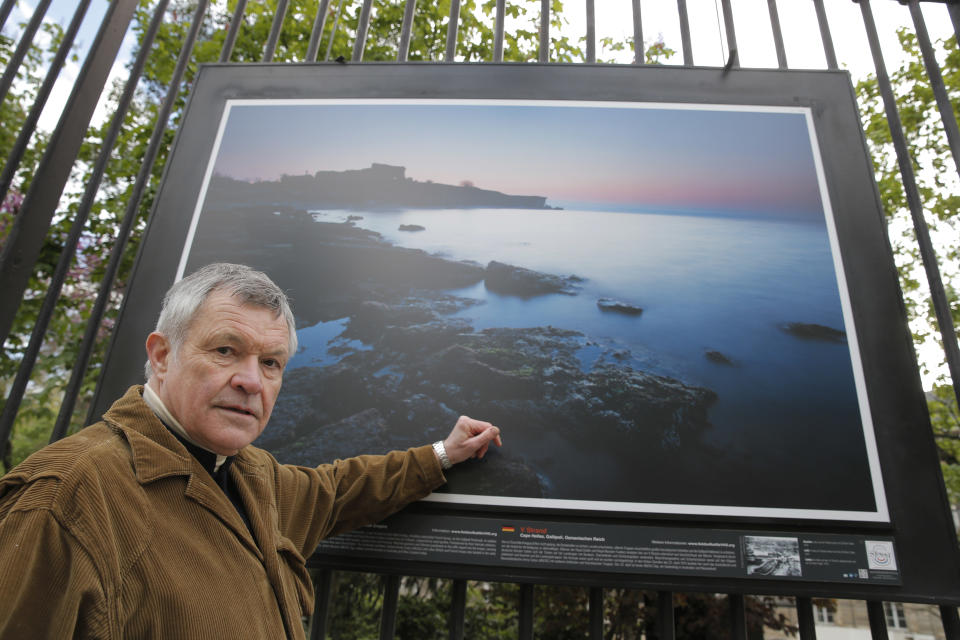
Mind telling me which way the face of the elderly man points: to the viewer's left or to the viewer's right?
to the viewer's right

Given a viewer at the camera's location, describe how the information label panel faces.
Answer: facing the viewer

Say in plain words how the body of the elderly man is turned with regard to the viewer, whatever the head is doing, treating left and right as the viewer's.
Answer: facing the viewer and to the right of the viewer

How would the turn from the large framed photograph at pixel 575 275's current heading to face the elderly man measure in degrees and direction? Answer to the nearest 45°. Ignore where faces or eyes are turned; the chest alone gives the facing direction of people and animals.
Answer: approximately 45° to its right

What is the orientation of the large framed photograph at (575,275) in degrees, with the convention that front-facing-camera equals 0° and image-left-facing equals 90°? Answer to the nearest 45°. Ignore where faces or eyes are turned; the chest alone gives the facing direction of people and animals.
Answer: approximately 0°

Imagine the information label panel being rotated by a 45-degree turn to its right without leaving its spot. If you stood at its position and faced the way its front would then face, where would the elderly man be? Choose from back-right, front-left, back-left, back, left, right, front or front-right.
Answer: front
